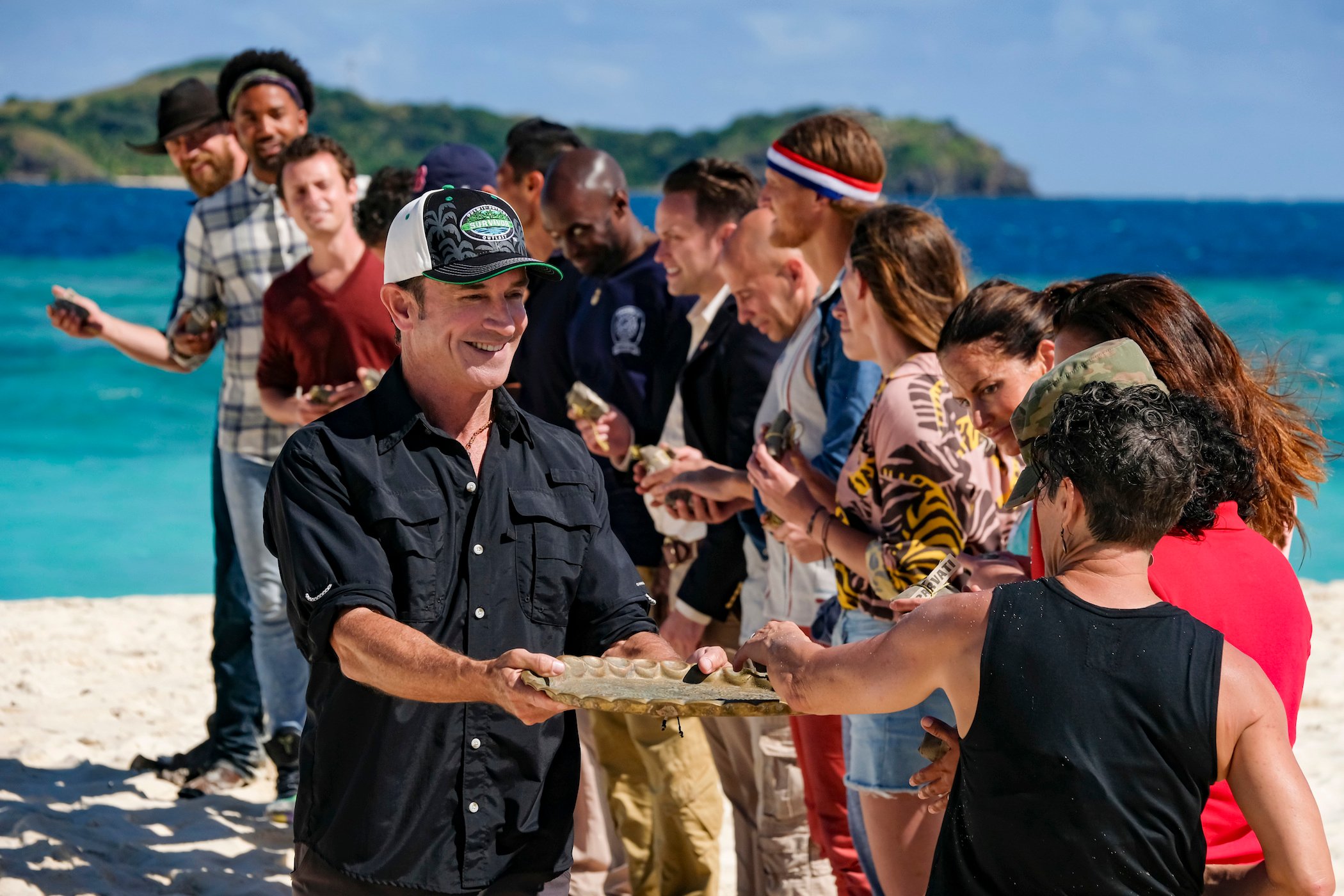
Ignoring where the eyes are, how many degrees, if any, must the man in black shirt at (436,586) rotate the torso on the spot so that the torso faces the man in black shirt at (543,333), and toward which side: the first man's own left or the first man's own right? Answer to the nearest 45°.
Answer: approximately 135° to the first man's own left

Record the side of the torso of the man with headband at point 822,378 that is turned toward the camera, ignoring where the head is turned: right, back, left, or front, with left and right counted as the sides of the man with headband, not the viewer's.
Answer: left

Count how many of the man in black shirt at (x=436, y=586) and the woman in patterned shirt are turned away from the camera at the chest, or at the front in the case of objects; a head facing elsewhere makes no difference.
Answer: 0

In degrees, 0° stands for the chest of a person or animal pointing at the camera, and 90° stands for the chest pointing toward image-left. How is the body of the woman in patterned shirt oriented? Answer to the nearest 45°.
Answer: approximately 90°

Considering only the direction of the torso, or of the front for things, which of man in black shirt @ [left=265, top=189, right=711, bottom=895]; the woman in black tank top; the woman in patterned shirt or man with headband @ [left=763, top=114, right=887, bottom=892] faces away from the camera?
the woman in black tank top

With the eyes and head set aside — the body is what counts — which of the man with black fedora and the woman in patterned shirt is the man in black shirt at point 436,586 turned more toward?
the woman in patterned shirt

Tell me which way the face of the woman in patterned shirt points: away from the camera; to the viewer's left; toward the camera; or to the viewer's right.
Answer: to the viewer's left

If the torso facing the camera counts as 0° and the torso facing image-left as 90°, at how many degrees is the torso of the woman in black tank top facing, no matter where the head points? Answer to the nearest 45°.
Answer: approximately 180°

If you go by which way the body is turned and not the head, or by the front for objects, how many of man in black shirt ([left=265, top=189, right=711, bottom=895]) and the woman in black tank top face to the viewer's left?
0

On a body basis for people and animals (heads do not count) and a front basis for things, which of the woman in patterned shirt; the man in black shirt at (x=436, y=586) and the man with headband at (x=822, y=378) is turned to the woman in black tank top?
the man in black shirt
